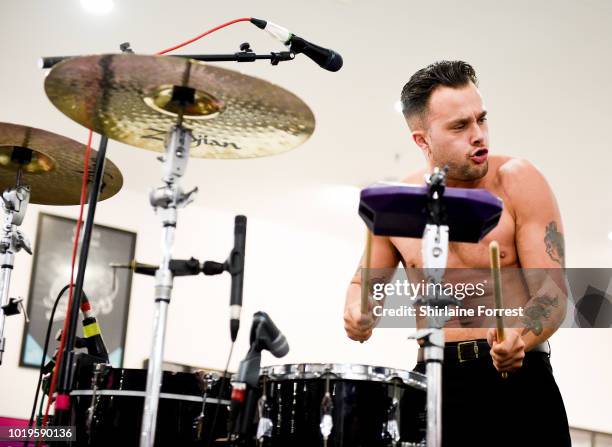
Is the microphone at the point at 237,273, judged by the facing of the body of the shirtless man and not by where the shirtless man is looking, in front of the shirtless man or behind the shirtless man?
in front

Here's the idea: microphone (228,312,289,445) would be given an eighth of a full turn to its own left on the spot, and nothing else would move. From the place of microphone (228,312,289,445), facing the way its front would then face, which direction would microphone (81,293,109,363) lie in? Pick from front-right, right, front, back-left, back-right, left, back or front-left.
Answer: left

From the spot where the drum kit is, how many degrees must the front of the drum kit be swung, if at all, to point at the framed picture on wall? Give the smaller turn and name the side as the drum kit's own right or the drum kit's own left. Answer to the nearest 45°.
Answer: approximately 180°

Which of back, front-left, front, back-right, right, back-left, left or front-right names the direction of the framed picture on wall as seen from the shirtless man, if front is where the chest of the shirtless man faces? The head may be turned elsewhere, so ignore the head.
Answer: right

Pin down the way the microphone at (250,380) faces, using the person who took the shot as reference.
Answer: facing to the right of the viewer

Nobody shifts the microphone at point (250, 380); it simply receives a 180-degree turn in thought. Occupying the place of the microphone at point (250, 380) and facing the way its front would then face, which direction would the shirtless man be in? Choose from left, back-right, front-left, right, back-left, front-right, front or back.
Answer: back-right

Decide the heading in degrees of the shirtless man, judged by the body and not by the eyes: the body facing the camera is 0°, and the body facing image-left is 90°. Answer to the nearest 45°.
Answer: approximately 45°

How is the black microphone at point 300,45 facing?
to the viewer's right
